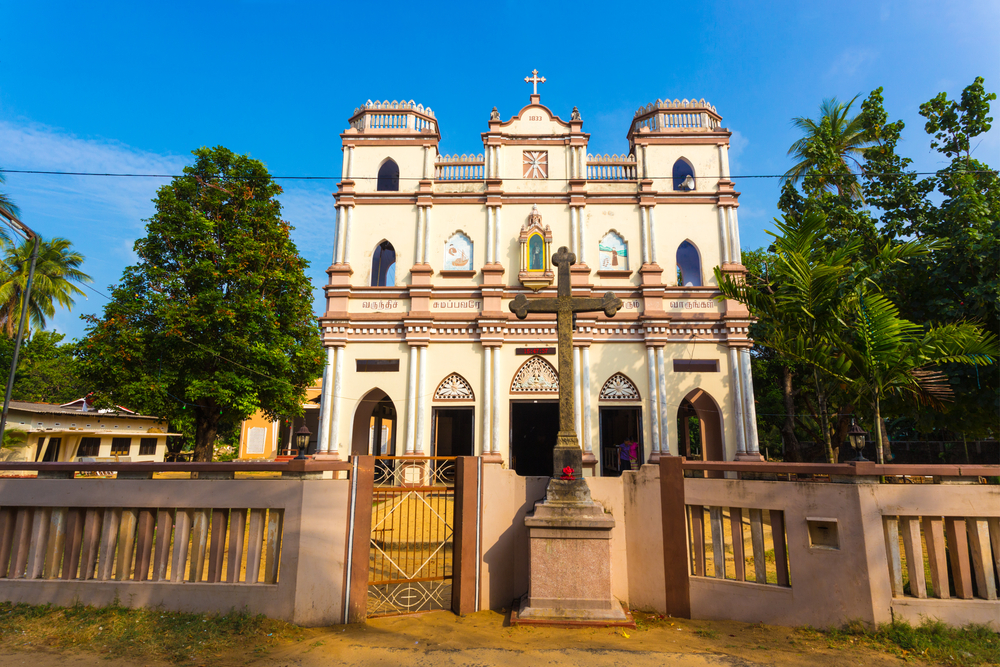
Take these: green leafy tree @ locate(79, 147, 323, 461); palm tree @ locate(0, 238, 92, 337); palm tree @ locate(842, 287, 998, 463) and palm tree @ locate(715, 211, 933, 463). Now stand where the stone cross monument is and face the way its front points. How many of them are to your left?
2

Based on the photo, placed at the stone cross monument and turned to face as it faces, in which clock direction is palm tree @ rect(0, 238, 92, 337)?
The palm tree is roughly at 4 o'clock from the stone cross monument.

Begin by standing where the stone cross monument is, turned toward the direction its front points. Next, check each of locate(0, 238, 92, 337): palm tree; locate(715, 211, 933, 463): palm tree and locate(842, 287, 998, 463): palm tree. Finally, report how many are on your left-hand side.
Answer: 2

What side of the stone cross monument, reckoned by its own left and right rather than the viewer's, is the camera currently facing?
front

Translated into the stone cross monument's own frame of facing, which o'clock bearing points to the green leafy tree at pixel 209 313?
The green leafy tree is roughly at 4 o'clock from the stone cross monument.

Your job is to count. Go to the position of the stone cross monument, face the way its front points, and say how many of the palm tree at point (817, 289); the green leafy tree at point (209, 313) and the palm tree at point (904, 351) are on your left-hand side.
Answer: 2

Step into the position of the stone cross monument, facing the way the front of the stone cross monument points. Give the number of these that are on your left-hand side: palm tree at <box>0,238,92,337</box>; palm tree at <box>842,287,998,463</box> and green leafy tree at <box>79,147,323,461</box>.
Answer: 1

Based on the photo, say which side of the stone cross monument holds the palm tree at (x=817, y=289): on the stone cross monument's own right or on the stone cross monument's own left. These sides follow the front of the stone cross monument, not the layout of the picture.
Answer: on the stone cross monument's own left

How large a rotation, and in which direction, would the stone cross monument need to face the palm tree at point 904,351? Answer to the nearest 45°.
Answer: approximately 90° to its left
